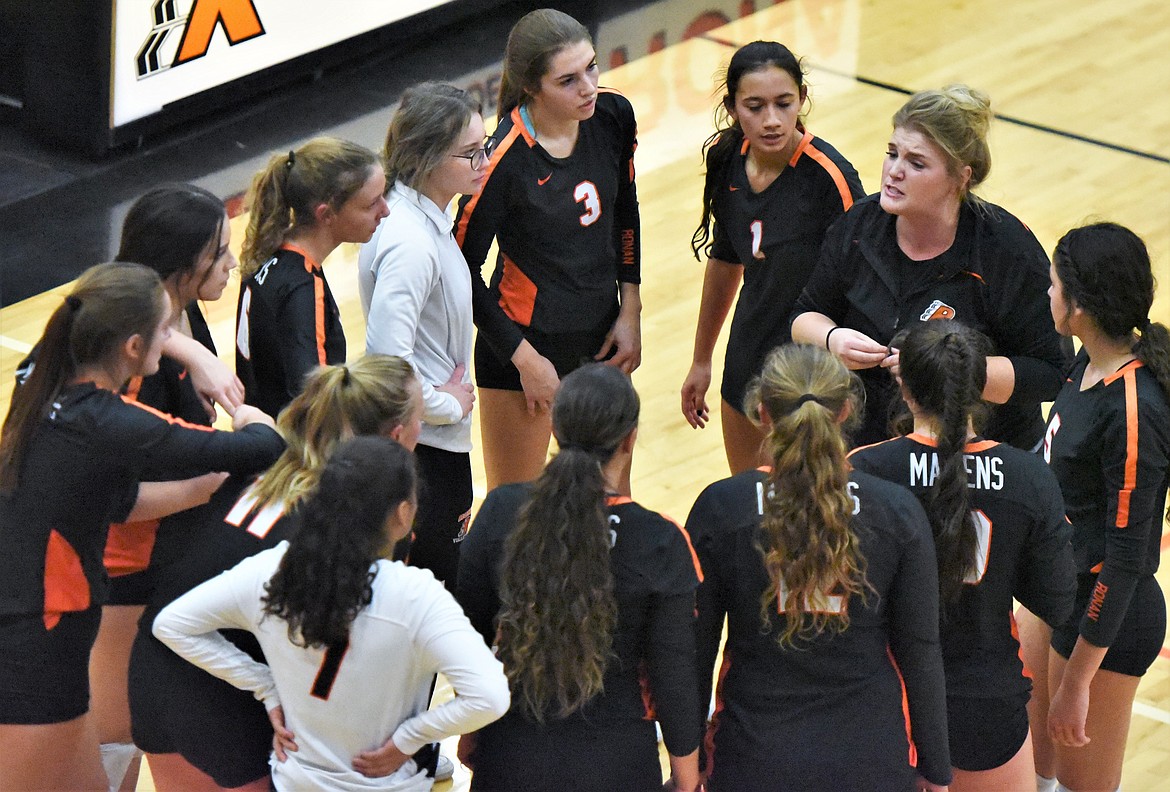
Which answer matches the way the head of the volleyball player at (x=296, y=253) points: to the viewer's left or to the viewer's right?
to the viewer's right

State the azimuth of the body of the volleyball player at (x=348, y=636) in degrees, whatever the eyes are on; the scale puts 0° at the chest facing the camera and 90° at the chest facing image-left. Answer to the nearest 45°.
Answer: approximately 225°

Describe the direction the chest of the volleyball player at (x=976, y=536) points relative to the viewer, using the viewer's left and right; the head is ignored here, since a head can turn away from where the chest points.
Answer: facing away from the viewer

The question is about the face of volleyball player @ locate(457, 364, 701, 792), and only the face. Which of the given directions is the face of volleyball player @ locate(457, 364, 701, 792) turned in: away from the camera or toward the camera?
away from the camera

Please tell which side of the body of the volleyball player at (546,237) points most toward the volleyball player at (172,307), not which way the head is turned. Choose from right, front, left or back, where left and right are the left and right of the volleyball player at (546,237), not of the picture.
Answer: right

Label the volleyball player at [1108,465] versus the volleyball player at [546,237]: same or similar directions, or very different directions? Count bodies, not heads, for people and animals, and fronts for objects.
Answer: very different directions

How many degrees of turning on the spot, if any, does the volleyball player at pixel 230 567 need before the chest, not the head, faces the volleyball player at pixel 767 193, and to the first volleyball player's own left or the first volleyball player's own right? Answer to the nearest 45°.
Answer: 0° — they already face them

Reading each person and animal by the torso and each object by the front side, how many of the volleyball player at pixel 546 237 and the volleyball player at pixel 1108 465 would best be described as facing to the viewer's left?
1

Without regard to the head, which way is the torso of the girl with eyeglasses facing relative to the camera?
to the viewer's right

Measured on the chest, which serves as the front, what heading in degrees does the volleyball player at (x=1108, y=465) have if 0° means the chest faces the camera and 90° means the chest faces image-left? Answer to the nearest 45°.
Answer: approximately 90°

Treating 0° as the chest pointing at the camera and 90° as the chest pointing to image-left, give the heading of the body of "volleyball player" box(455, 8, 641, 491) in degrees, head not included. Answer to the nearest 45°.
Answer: approximately 315°

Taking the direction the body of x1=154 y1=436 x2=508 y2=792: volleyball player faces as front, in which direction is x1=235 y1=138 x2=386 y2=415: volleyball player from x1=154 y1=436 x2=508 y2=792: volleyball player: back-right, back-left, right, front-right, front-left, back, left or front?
front-left
